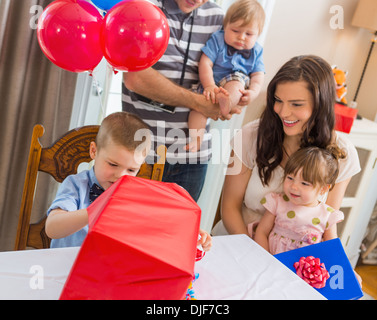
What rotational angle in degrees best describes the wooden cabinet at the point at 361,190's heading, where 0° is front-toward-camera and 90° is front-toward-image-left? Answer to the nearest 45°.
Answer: approximately 0°

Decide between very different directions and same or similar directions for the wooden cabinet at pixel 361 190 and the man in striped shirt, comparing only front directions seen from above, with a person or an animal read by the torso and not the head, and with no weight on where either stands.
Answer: same or similar directions

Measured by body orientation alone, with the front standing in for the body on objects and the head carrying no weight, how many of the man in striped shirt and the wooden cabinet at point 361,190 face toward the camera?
2

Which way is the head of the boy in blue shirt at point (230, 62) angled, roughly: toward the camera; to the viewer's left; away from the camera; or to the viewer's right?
toward the camera

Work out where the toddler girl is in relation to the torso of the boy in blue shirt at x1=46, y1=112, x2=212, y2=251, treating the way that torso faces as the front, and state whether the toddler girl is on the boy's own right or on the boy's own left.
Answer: on the boy's own left

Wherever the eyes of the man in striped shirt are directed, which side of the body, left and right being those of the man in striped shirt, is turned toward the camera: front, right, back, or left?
front

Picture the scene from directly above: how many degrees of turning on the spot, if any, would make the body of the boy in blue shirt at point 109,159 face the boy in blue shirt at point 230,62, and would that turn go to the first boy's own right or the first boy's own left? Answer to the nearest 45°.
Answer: approximately 90° to the first boy's own left

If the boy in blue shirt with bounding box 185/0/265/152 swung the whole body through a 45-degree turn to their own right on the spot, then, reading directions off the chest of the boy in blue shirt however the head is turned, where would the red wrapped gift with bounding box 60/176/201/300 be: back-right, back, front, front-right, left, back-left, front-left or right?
front-left

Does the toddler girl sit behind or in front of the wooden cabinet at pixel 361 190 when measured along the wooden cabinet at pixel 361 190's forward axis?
in front

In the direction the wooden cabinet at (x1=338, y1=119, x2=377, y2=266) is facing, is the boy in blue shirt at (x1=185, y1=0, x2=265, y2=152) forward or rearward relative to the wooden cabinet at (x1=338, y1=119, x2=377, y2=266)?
forward

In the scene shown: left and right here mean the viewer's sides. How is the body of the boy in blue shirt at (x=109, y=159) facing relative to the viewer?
facing the viewer and to the right of the viewer

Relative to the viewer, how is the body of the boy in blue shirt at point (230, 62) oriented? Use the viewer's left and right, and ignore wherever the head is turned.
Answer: facing the viewer

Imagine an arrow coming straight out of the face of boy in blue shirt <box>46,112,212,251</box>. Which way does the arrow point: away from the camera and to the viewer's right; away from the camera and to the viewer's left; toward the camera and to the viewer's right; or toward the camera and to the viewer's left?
toward the camera and to the viewer's right
